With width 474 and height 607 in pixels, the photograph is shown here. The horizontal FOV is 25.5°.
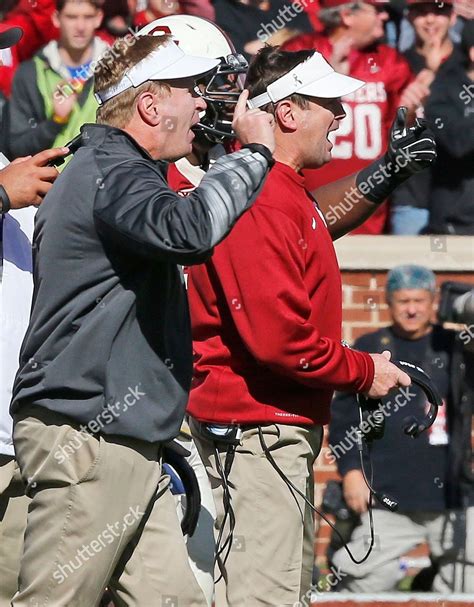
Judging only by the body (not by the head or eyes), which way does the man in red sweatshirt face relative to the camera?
to the viewer's right

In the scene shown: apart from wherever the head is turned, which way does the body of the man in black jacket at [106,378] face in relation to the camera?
to the viewer's right

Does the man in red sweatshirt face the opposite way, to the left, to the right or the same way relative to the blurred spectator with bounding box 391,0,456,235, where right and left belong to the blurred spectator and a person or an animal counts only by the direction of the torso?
to the left

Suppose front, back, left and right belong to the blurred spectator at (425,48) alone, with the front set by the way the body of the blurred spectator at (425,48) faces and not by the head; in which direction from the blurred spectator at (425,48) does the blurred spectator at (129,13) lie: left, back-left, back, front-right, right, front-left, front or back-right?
right

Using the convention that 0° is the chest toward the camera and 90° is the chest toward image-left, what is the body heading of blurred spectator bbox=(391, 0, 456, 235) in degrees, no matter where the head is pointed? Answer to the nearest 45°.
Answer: approximately 0°

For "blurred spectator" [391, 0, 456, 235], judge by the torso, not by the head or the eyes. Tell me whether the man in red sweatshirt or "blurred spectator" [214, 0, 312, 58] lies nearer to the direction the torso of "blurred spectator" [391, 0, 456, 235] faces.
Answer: the man in red sweatshirt

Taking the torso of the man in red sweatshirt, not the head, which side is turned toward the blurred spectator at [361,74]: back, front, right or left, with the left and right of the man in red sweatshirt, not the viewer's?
left

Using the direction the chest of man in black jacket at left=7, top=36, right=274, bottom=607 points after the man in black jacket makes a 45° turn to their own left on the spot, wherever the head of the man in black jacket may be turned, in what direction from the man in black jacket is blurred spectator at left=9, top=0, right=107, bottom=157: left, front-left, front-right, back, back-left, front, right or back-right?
front-left
